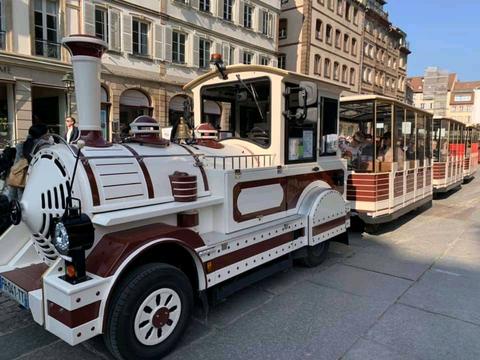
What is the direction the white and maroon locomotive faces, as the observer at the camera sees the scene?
facing the viewer and to the left of the viewer

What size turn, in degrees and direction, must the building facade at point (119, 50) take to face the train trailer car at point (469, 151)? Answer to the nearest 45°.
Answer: approximately 45° to its left

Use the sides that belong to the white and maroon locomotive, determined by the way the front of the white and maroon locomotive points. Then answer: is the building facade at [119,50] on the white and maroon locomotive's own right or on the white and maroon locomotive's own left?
on the white and maroon locomotive's own right

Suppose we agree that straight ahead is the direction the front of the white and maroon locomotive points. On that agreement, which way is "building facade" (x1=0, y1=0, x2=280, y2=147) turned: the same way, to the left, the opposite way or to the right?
to the left

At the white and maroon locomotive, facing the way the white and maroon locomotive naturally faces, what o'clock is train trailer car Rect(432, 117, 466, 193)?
The train trailer car is roughly at 6 o'clock from the white and maroon locomotive.

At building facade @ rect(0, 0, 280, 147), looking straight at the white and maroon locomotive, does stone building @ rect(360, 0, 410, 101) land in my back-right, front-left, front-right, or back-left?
back-left

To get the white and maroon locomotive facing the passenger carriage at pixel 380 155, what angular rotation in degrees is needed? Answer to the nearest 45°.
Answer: approximately 180°

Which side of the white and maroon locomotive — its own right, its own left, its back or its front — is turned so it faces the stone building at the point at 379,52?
back

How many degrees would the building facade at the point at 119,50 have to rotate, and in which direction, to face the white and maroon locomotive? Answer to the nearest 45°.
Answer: approximately 45° to its right

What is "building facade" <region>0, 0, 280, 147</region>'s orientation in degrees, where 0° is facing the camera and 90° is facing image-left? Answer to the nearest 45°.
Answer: approximately 315°

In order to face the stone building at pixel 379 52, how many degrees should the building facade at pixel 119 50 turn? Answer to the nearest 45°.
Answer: approximately 90° to its left

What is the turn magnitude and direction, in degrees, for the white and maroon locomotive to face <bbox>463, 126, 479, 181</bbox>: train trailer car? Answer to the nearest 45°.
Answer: approximately 180°

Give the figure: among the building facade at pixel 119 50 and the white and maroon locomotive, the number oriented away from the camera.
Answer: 0
